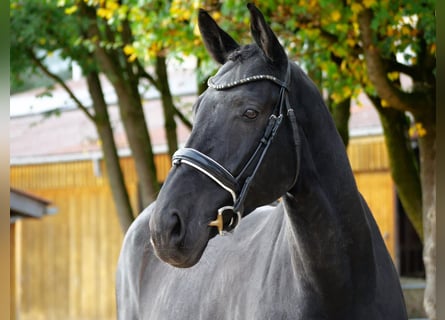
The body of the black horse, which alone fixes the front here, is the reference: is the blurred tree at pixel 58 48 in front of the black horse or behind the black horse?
behind

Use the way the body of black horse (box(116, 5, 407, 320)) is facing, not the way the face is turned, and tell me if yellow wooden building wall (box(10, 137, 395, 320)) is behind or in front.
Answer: behind

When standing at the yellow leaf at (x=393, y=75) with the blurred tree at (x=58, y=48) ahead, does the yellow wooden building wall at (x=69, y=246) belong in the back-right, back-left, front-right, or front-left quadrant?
front-right
